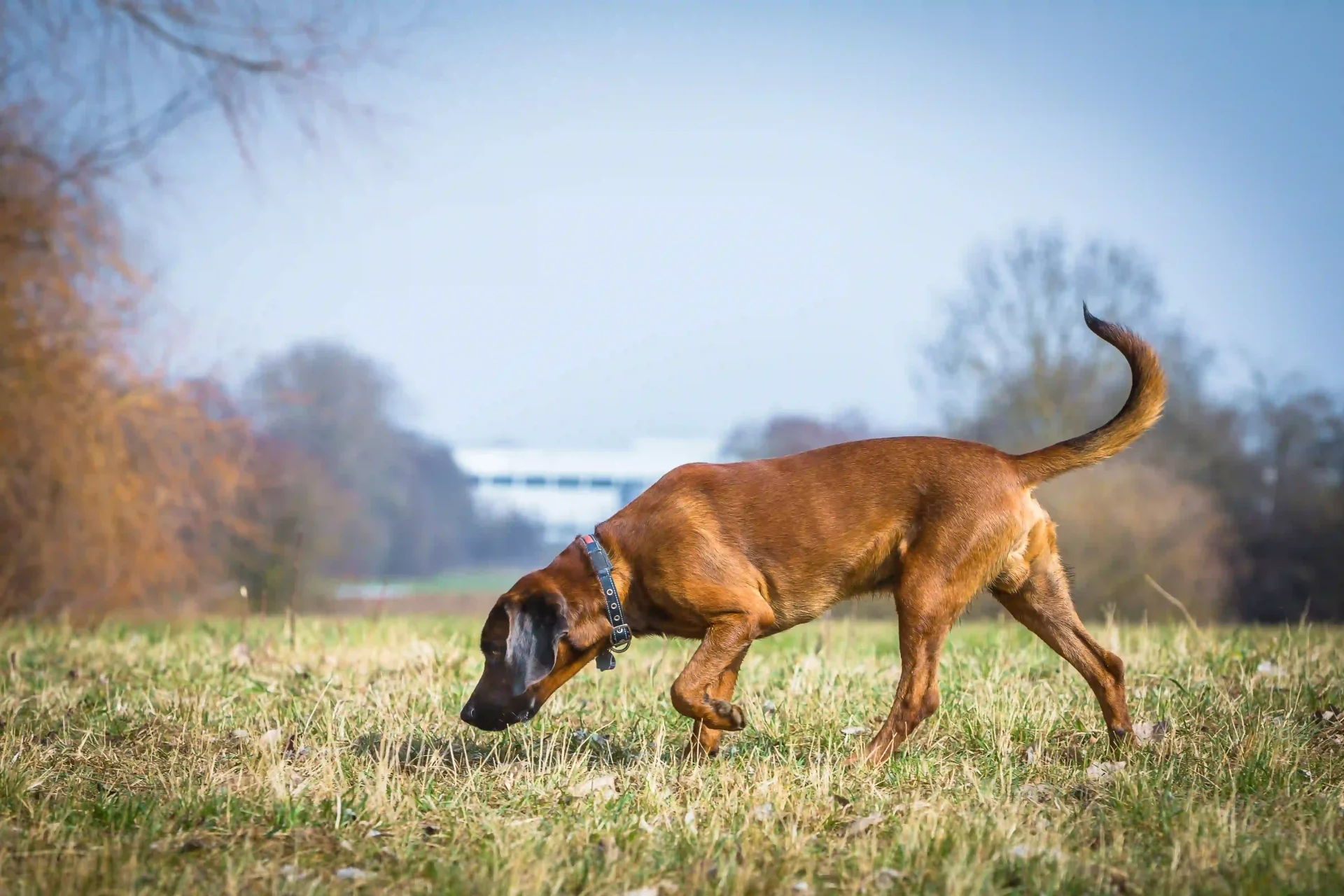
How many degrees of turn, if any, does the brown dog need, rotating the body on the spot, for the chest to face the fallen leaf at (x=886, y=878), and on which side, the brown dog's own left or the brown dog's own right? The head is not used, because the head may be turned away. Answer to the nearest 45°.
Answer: approximately 90° to the brown dog's own left

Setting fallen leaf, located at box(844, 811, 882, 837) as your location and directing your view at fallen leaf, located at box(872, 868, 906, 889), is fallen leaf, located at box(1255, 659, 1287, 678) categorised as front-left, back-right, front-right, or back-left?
back-left

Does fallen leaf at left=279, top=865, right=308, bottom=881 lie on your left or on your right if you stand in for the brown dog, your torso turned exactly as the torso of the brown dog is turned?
on your left

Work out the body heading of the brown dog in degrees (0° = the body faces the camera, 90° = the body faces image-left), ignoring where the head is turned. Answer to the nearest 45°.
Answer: approximately 90°
